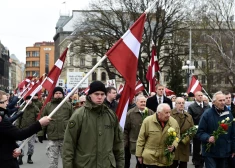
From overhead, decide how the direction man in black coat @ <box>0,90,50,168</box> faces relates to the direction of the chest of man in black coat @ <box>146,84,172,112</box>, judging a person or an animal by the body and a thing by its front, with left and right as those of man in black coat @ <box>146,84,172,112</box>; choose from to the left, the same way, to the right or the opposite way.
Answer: to the left

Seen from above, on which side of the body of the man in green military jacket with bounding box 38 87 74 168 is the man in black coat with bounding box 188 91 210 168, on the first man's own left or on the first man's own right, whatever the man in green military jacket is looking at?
on the first man's own left

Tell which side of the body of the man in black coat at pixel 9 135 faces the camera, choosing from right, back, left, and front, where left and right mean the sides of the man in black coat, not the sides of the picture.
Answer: right

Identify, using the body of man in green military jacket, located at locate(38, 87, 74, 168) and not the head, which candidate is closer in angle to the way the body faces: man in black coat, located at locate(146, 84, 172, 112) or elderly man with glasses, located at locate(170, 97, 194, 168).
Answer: the elderly man with glasses

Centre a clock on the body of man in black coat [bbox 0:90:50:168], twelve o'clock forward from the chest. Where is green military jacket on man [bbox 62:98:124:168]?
The green military jacket on man is roughly at 1 o'clock from the man in black coat.

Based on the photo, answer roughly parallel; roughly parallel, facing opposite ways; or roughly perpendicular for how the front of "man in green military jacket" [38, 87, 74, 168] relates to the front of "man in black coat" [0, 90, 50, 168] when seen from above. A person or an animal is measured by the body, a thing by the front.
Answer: roughly perpendicular

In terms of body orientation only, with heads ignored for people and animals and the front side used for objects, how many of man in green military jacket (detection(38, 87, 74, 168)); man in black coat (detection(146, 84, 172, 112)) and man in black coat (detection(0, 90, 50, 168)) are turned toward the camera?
2

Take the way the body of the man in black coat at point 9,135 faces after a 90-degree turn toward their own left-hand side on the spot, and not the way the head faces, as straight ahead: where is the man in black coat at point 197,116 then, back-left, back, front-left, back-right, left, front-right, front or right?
front-right

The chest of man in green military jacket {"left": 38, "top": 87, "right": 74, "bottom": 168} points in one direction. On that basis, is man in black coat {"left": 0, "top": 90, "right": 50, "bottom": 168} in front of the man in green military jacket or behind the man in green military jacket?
in front

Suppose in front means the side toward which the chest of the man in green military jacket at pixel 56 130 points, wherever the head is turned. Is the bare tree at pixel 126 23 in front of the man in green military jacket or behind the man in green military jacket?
behind

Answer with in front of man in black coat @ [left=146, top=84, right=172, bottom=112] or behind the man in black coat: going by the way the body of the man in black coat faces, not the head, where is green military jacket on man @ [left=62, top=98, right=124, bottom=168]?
in front

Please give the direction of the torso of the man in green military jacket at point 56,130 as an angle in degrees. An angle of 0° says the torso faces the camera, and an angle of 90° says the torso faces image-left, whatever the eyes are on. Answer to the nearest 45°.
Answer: approximately 0°
